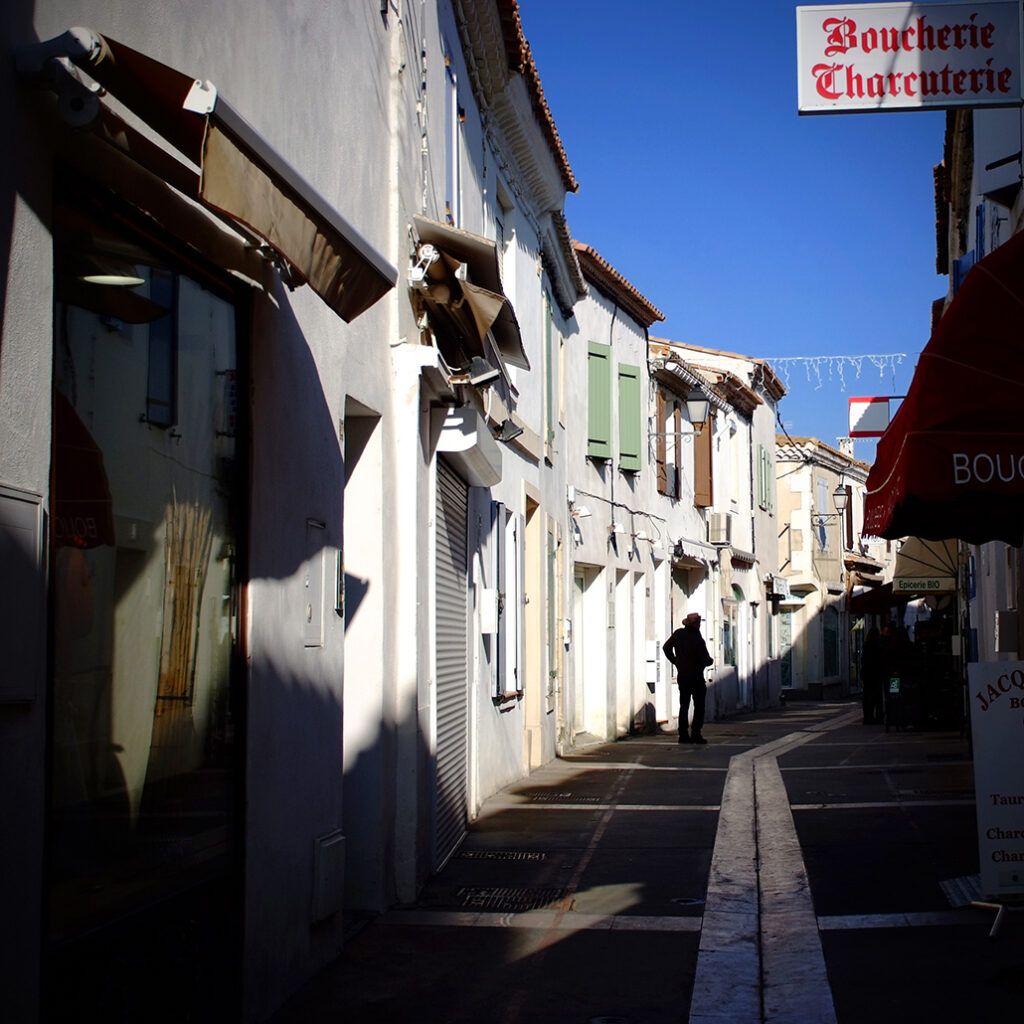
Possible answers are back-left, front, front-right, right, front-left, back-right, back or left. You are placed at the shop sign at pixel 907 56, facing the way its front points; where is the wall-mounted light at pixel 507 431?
back-right

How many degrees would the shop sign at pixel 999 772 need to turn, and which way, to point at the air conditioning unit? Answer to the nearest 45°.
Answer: approximately 180°

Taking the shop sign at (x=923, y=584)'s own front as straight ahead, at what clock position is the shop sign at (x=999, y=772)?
the shop sign at (x=999, y=772) is roughly at 12 o'clock from the shop sign at (x=923, y=584).

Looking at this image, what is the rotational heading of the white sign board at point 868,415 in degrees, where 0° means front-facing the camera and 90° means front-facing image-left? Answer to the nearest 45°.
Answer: approximately 0°

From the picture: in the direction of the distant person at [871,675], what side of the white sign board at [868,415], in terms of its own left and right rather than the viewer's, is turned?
back

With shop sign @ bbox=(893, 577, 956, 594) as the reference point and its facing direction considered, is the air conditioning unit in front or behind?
behind
